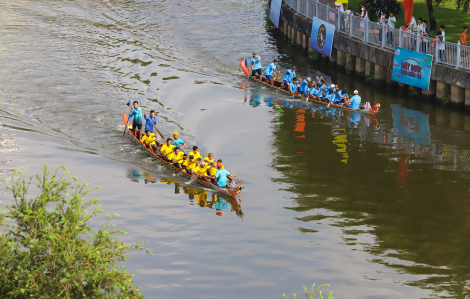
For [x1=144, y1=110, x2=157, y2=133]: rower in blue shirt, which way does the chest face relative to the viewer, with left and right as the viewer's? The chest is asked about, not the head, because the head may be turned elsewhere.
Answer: facing the viewer and to the right of the viewer

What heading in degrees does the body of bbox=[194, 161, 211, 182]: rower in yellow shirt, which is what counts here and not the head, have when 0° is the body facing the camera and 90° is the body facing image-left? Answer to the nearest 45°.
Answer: approximately 315°

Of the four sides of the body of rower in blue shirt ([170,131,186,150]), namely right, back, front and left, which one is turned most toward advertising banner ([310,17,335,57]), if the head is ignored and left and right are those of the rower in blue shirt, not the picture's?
left

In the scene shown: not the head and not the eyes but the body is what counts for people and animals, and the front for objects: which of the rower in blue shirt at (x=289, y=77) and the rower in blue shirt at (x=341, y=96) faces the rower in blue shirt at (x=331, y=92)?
the rower in blue shirt at (x=289, y=77)

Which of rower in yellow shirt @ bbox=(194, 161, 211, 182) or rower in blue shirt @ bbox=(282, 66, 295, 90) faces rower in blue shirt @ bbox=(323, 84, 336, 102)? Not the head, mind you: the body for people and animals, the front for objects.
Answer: rower in blue shirt @ bbox=(282, 66, 295, 90)

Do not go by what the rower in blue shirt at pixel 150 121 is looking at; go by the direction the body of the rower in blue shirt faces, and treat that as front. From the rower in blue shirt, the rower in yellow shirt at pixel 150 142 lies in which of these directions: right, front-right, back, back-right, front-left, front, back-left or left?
front-right

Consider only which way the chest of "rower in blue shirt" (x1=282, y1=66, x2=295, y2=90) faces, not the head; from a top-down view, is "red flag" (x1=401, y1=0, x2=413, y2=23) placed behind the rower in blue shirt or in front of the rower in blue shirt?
in front
